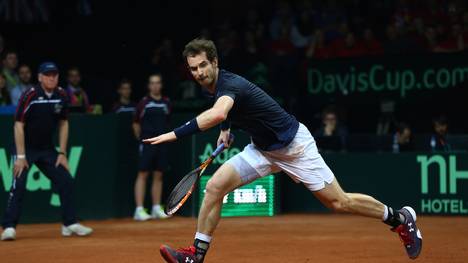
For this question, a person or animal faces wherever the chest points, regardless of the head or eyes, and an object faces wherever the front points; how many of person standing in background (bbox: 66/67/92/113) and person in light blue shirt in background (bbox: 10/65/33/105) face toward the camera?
2

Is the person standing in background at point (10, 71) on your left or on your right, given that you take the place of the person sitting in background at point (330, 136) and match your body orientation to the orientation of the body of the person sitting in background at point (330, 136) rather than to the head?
on your right

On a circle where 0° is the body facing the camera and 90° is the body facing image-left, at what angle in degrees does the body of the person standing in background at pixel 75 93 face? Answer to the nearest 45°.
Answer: approximately 0°

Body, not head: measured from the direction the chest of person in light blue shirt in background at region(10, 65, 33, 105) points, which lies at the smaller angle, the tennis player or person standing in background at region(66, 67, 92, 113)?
the tennis player

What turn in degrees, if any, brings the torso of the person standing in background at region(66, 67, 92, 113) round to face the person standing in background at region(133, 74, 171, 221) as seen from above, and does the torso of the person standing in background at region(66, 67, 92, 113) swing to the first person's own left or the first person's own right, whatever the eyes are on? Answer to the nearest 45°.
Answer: approximately 45° to the first person's own left

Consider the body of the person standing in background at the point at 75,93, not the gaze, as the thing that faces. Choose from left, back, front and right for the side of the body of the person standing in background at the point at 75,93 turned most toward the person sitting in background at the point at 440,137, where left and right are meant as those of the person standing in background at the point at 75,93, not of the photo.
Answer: left
